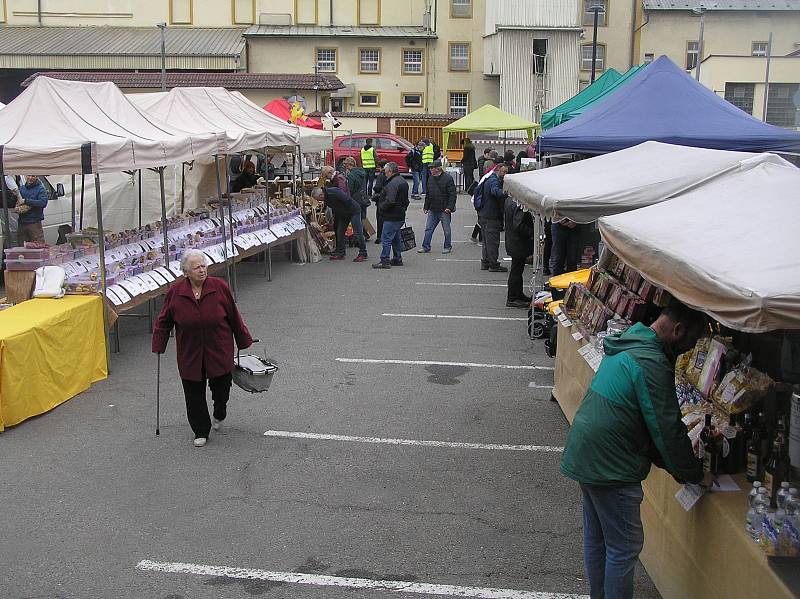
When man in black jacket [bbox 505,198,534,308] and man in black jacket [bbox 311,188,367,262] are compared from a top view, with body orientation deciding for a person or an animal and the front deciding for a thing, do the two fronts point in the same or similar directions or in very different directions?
very different directions

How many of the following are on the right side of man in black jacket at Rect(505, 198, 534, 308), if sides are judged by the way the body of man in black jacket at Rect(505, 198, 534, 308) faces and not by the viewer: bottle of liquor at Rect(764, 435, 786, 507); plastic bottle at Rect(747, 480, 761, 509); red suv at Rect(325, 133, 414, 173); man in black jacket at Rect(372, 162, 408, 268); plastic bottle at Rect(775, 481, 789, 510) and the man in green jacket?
4

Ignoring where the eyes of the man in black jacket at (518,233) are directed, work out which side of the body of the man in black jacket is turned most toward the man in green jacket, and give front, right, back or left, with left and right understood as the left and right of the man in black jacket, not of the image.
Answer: right

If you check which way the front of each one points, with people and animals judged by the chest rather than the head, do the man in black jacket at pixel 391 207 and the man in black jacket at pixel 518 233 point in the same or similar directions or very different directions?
very different directions

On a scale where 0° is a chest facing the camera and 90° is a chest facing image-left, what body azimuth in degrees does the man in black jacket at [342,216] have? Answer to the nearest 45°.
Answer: approximately 90°

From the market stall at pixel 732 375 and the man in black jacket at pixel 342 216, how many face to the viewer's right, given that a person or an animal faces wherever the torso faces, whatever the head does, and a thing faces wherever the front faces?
0

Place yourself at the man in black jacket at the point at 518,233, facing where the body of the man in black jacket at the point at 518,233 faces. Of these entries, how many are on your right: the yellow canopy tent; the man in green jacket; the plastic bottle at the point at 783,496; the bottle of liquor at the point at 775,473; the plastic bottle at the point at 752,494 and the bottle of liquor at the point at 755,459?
5

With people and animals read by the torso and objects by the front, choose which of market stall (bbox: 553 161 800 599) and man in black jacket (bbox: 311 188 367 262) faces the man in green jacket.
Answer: the market stall

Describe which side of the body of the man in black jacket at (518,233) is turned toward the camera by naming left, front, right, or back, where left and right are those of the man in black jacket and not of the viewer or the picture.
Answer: right

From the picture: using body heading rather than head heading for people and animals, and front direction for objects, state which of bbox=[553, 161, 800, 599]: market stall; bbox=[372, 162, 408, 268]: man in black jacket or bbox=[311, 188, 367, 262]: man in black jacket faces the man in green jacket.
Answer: the market stall

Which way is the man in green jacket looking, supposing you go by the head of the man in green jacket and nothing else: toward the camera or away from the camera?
away from the camera

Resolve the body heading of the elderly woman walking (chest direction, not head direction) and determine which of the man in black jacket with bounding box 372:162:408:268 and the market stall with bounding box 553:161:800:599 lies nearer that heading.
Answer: the market stall
